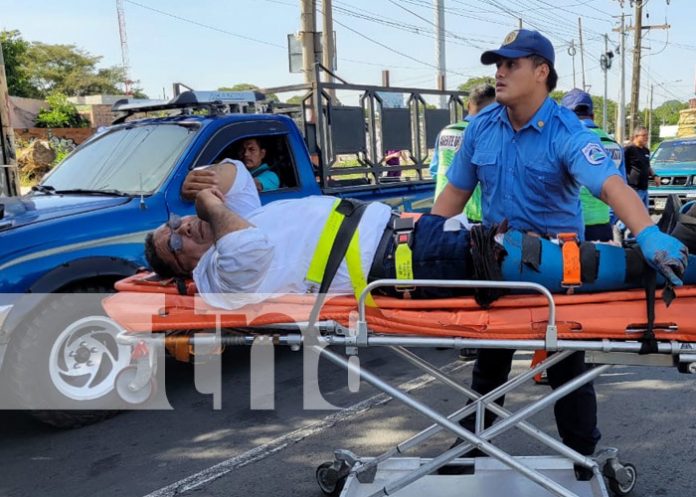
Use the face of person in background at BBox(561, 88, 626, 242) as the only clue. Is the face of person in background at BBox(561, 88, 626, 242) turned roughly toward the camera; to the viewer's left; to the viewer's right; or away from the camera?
away from the camera

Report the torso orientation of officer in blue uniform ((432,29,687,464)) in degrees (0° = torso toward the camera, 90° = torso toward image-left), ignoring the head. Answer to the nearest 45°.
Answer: approximately 45°

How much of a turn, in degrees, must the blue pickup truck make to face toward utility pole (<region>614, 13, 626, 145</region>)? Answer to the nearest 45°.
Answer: approximately 180°

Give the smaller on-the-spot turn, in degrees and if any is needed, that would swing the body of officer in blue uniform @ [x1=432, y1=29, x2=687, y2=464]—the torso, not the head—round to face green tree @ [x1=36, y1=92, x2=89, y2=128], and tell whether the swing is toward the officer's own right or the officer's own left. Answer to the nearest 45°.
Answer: approximately 90° to the officer's own right

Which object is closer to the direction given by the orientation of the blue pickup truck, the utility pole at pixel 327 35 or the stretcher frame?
the stretcher frame

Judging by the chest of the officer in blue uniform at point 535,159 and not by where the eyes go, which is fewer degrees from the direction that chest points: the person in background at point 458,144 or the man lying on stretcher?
the man lying on stretcher

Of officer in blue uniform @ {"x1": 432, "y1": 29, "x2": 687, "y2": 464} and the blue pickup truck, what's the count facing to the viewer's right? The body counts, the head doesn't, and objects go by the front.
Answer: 0

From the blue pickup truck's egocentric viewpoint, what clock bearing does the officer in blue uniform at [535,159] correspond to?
The officer in blue uniform is roughly at 9 o'clock from the blue pickup truck.

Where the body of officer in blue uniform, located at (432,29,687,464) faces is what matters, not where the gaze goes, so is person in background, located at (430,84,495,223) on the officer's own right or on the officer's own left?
on the officer's own right

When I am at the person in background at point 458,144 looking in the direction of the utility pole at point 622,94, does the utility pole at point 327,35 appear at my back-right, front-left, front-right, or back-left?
front-left

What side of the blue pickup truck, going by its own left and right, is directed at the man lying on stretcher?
left

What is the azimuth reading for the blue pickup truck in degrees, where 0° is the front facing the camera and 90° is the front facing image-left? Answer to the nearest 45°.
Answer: approximately 45°
